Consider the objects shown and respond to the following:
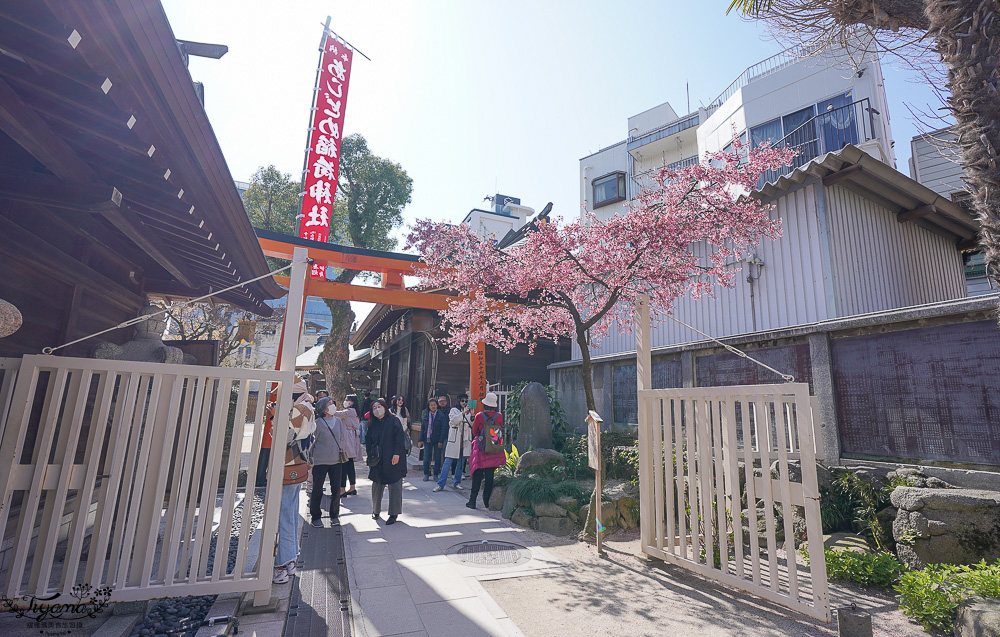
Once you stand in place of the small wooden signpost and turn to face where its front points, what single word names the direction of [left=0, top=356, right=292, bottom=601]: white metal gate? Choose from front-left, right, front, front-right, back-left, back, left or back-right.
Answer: front

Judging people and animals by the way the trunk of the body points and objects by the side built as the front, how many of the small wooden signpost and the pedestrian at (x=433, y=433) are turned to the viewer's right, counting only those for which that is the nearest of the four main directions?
0

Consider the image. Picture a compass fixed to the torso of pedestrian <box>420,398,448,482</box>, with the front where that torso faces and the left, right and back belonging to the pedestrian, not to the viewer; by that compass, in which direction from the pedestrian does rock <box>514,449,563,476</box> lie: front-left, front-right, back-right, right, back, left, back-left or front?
front-left

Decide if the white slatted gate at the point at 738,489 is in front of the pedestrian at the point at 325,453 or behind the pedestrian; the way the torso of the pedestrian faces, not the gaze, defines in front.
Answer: in front

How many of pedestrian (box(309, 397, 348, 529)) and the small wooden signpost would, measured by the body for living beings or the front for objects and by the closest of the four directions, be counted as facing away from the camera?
0

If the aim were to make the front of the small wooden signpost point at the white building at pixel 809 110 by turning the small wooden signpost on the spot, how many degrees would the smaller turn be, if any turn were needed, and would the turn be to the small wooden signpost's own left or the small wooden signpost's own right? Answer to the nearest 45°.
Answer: approximately 180°

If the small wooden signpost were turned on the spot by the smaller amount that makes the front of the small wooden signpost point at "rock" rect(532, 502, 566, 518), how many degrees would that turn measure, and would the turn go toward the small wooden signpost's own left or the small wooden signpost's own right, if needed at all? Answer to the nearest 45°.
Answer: approximately 90° to the small wooden signpost's own right

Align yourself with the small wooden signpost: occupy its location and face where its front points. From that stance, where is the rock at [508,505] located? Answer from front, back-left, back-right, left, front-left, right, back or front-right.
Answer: right

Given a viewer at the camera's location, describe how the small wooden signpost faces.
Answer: facing the viewer and to the left of the viewer

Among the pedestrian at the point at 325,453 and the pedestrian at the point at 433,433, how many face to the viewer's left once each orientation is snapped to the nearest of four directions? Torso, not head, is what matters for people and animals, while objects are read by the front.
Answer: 0

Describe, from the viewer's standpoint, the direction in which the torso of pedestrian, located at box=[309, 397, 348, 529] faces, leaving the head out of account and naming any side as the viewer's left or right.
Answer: facing the viewer and to the right of the viewer

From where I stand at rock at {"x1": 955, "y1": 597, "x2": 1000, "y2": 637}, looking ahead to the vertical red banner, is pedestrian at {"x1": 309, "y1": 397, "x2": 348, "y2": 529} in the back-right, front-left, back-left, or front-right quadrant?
front-left

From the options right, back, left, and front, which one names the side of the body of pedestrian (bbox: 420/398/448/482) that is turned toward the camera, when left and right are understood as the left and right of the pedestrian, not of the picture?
front

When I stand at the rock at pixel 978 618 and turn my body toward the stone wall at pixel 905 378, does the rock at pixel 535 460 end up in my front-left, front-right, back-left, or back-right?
front-left
